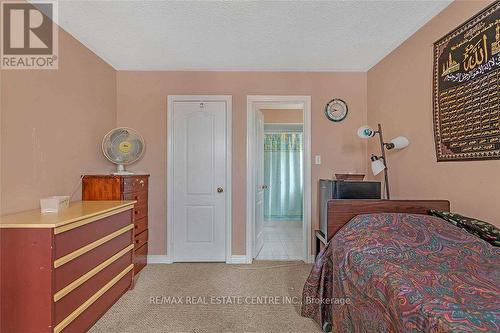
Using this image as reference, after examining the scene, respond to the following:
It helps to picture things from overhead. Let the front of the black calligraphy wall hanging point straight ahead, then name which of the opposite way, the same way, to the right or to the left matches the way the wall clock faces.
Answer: to the left

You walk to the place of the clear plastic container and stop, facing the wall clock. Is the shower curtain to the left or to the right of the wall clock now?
left

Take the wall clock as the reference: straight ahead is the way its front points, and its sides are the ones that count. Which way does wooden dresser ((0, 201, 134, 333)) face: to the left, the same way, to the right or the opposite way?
to the left

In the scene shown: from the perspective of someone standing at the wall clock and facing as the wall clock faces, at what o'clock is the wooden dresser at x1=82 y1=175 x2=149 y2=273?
The wooden dresser is roughly at 2 o'clock from the wall clock.

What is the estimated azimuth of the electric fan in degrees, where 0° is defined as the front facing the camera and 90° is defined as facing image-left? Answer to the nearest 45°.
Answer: approximately 0°

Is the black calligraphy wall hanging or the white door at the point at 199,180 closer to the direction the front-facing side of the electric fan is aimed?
the black calligraphy wall hanging

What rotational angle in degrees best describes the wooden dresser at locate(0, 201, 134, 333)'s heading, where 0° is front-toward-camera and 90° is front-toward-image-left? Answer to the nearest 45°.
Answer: approximately 315°

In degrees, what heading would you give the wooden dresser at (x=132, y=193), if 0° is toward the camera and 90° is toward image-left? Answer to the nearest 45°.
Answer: approximately 315°

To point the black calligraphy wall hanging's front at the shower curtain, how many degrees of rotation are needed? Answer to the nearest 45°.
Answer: approximately 90° to its right

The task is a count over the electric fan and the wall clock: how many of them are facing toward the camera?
2

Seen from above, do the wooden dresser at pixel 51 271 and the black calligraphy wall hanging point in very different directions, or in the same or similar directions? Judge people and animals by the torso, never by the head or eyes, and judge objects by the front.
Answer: very different directions
